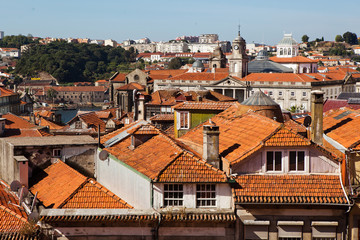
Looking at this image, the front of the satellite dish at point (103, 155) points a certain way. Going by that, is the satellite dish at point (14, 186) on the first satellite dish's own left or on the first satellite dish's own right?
on the first satellite dish's own right

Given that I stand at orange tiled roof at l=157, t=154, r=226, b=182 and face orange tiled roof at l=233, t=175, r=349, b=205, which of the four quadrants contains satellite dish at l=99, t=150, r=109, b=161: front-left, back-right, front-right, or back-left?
back-left
